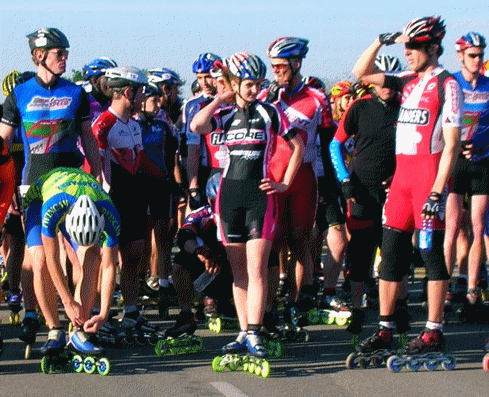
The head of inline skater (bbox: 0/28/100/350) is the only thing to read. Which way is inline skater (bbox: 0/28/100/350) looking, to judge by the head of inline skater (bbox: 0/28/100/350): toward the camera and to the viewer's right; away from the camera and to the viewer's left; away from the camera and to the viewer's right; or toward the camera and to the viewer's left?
toward the camera and to the viewer's right

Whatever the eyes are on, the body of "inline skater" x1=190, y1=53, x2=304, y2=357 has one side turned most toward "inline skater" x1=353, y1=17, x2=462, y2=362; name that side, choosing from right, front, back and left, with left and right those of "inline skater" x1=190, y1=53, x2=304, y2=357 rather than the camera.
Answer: left

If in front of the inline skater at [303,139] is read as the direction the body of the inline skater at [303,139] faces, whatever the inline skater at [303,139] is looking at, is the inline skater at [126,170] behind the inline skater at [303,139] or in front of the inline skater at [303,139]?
in front

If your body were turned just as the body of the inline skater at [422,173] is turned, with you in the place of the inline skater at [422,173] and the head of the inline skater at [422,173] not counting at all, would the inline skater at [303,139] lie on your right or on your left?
on your right

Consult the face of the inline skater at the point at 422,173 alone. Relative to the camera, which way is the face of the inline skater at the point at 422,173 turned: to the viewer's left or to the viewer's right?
to the viewer's left

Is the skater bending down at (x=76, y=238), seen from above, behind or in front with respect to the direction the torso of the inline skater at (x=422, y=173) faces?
in front

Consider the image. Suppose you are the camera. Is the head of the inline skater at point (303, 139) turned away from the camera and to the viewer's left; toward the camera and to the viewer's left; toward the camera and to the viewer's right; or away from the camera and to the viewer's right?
toward the camera and to the viewer's left

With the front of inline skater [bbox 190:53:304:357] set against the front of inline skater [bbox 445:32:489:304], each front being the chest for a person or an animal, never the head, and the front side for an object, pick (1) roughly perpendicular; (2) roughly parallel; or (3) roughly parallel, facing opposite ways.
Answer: roughly parallel

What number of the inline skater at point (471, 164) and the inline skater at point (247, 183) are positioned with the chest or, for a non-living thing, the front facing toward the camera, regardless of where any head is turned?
2

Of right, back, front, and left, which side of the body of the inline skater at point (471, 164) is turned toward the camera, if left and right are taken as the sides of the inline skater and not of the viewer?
front

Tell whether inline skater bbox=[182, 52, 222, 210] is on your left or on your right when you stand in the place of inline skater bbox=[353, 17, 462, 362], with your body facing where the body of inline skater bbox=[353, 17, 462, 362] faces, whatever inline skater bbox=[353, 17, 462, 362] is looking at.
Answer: on your right

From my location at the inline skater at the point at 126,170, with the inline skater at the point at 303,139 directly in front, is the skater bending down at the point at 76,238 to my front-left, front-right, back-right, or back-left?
back-right

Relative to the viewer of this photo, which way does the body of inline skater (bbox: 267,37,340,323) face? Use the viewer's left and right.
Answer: facing the viewer and to the left of the viewer

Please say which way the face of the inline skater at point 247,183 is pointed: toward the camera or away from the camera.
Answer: toward the camera

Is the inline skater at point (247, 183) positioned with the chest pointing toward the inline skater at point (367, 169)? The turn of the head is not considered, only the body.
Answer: no

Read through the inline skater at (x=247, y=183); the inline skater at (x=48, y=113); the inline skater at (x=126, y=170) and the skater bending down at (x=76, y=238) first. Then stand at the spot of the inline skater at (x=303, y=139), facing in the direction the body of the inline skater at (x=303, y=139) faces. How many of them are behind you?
0

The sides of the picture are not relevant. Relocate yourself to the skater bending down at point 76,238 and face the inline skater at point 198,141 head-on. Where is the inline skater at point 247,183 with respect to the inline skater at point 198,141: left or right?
right

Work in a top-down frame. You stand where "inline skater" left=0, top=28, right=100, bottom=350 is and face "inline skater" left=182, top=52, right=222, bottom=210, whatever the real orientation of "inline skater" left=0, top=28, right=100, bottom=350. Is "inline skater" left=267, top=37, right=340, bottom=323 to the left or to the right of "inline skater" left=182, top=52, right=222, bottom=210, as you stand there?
right
